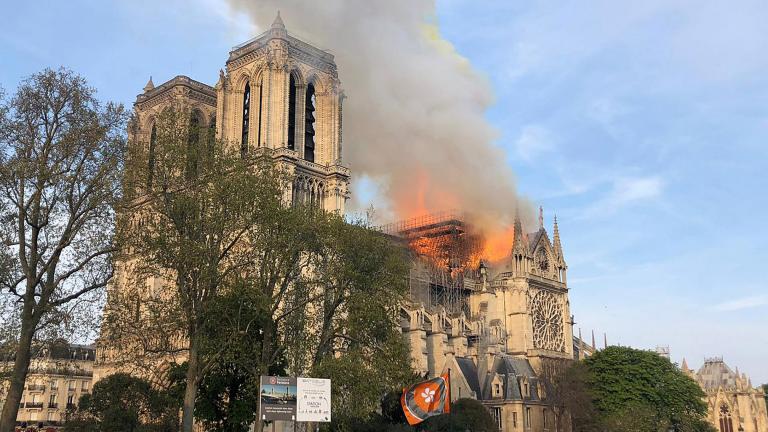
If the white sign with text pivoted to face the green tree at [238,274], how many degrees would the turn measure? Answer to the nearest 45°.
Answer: approximately 135° to its right

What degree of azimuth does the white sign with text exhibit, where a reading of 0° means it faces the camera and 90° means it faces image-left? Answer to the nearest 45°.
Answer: approximately 0°

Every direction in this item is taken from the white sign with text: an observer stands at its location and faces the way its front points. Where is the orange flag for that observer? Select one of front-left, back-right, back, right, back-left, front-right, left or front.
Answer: back-left

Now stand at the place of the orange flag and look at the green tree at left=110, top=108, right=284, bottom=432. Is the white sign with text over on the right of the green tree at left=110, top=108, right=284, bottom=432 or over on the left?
left

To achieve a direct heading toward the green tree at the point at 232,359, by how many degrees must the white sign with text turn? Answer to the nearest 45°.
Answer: approximately 135° to its right
